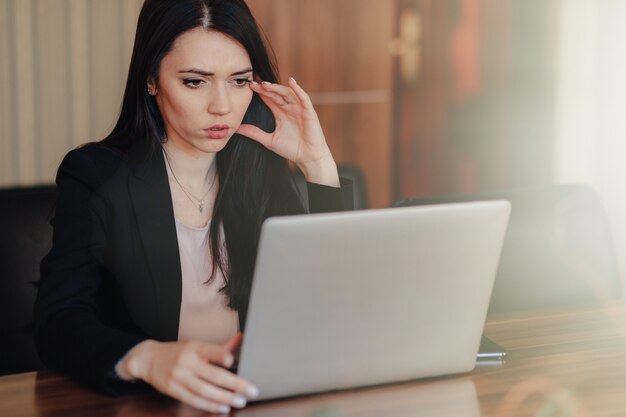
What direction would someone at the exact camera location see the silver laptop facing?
facing away from the viewer and to the left of the viewer

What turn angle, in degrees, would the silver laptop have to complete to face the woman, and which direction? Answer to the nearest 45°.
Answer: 0° — it already faces them

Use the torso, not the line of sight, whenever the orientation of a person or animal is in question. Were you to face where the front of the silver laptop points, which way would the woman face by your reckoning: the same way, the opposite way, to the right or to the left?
the opposite way

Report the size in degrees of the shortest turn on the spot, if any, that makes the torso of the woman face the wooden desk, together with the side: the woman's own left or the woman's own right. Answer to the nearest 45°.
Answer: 0° — they already face it

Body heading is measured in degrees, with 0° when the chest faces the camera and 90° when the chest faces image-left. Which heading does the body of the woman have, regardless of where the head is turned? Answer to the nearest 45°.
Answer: approximately 315°
